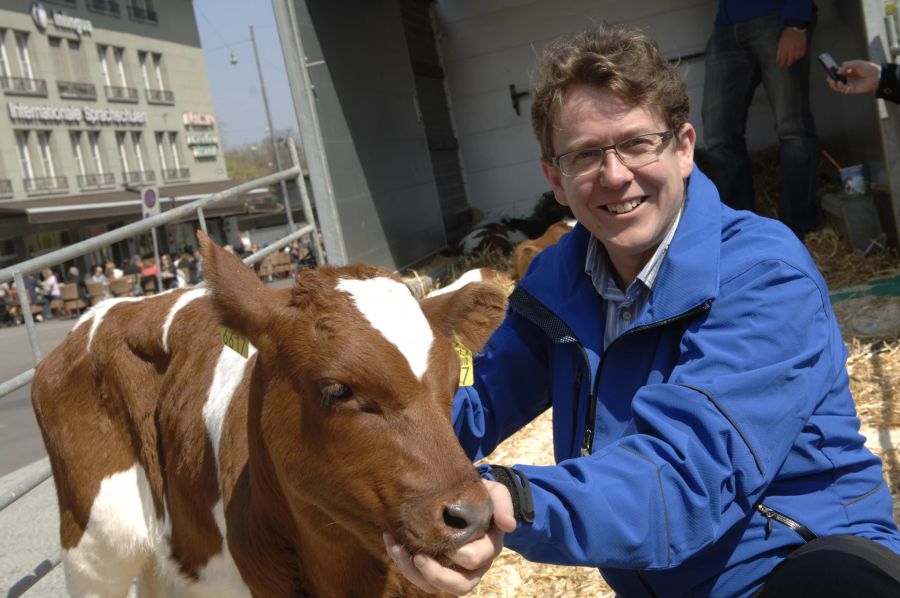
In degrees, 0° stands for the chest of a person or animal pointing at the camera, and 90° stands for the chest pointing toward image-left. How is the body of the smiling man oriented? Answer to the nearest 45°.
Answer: approximately 45°

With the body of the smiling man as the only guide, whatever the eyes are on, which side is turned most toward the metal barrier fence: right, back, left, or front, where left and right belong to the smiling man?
right

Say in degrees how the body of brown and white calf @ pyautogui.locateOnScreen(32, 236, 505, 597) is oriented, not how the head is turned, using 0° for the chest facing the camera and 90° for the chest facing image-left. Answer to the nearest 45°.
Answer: approximately 315°

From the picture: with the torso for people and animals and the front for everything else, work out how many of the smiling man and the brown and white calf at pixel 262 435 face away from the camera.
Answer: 0

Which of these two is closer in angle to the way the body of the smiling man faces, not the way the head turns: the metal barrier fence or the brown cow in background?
the metal barrier fence

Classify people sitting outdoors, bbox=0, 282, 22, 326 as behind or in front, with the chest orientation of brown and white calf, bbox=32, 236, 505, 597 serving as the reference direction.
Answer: behind

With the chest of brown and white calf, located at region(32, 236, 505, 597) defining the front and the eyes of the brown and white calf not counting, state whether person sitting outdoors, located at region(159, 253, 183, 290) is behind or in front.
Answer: behind

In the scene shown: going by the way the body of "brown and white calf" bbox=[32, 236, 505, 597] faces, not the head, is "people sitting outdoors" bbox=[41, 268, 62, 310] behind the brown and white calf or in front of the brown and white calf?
behind

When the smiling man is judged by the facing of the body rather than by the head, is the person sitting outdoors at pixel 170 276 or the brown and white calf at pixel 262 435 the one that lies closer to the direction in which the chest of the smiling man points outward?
the brown and white calf

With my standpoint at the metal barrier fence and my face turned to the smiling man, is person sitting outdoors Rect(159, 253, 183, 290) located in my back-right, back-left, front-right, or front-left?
back-left

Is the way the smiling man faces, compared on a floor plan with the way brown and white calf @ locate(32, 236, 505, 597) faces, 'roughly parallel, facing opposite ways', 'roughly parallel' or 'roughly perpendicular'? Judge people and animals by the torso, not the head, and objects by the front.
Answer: roughly perpendicular
